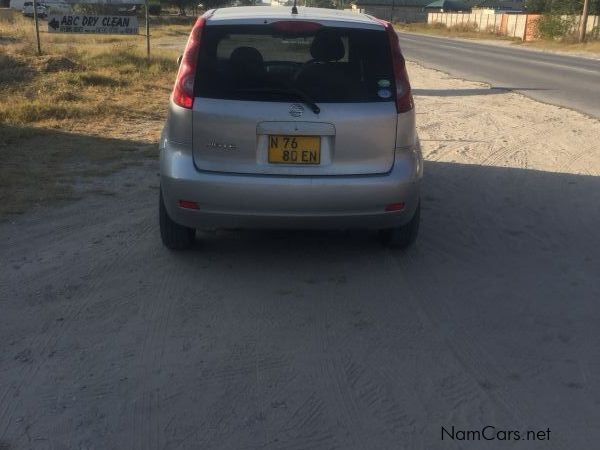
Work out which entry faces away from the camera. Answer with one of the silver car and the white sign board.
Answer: the silver car

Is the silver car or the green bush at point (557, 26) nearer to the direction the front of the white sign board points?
the silver car

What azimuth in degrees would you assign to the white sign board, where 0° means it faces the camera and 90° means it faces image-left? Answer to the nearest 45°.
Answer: approximately 0°

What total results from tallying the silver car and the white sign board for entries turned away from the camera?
1

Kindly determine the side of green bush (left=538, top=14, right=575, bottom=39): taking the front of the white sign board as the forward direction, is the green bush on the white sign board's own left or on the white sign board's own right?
on the white sign board's own left

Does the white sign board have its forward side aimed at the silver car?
yes

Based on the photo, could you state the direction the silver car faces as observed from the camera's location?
facing away from the viewer

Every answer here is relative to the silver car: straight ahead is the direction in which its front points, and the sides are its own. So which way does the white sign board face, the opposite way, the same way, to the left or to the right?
the opposite way

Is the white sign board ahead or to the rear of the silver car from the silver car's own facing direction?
ahead

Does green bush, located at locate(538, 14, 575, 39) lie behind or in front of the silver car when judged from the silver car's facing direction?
in front
